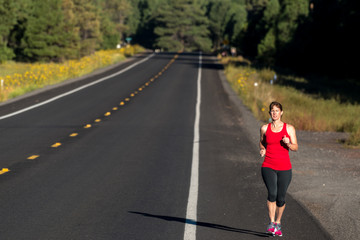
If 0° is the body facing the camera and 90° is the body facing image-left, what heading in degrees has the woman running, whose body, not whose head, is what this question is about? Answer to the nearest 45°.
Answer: approximately 0°
